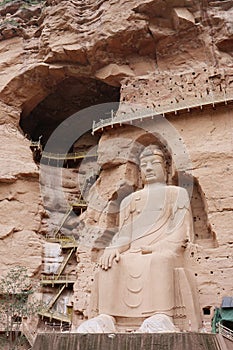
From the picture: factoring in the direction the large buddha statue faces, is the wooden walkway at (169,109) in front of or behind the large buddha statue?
behind

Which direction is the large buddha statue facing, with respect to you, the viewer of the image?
facing the viewer and to the left of the viewer

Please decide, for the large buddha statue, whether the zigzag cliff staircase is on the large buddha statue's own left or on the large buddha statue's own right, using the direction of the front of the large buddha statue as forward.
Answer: on the large buddha statue's own right

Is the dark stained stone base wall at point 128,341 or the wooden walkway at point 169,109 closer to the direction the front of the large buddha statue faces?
the dark stained stone base wall

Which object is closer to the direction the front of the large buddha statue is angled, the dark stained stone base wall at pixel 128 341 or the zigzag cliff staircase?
the dark stained stone base wall
